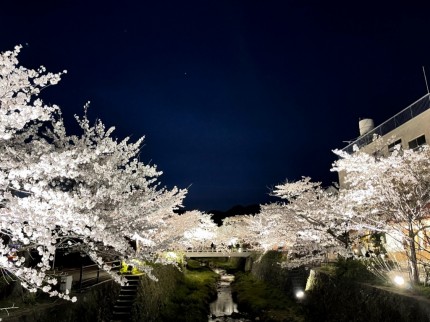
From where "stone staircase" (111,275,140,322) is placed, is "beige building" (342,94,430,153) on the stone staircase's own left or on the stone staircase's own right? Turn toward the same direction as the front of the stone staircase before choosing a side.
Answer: on the stone staircase's own left

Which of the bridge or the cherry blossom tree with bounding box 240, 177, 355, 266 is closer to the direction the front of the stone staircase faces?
the cherry blossom tree

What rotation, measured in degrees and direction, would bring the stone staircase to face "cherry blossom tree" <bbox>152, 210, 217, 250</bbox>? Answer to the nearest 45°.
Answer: approximately 180°

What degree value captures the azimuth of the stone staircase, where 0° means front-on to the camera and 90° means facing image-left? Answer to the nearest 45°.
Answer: approximately 0°

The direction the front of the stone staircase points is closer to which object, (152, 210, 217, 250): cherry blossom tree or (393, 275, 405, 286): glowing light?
the glowing light

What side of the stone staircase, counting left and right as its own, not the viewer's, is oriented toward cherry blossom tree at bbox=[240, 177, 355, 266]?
left

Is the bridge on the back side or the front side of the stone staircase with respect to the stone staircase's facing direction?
on the back side

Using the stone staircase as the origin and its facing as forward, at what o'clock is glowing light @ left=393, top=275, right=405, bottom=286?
The glowing light is roughly at 10 o'clock from the stone staircase.
